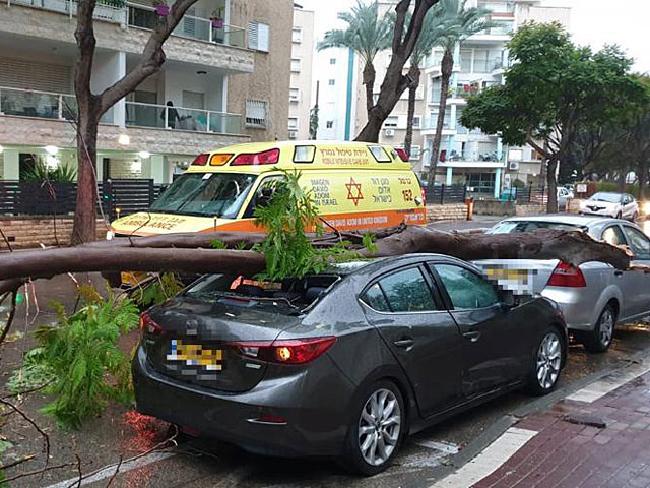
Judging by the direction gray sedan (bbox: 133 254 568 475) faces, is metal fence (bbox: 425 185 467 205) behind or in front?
in front

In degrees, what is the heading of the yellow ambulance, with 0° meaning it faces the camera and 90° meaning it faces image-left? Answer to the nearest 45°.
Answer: approximately 45°

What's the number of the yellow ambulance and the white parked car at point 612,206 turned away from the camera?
0

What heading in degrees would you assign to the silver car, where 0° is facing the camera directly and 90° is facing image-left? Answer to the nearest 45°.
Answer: approximately 225°

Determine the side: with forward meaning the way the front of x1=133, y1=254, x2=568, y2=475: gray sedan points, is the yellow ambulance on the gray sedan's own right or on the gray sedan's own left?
on the gray sedan's own left

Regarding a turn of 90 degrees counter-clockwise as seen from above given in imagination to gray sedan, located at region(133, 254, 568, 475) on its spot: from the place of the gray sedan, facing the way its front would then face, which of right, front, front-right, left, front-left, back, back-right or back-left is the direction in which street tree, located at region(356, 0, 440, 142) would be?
front-right

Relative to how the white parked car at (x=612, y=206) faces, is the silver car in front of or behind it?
in front

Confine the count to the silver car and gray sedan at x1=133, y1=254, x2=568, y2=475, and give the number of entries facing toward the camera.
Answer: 0

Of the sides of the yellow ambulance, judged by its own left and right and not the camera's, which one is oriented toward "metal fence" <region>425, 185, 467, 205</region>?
back

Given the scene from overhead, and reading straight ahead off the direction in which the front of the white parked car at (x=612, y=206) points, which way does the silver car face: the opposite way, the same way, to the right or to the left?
the opposite way

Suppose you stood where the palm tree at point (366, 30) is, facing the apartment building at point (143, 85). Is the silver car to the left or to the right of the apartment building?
left

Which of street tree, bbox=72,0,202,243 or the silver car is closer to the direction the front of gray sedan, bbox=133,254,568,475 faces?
the silver car

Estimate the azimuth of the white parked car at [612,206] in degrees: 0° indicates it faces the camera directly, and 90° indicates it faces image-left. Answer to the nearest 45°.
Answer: approximately 45°

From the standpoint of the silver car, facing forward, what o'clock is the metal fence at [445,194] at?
The metal fence is roughly at 10 o'clock from the silver car.

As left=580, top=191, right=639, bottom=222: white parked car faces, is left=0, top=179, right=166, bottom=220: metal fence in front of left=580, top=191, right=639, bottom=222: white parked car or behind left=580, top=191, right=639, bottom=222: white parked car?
in front

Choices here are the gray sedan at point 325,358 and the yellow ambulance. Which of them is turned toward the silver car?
the gray sedan
